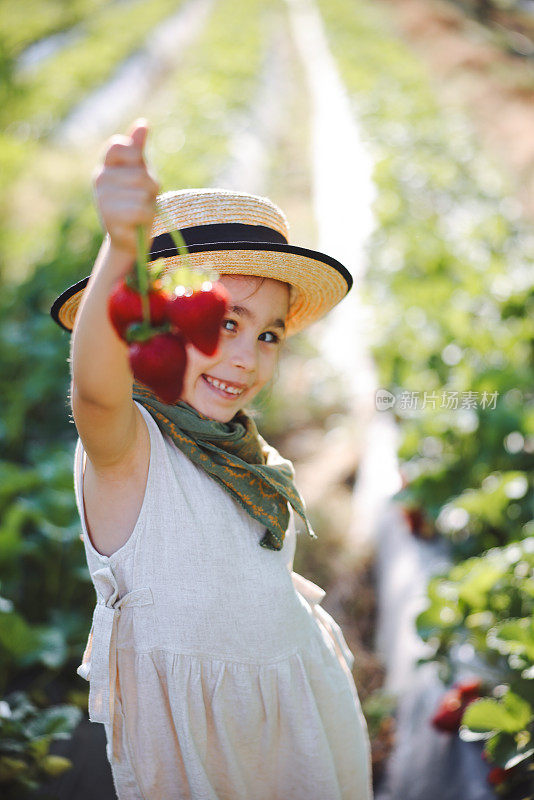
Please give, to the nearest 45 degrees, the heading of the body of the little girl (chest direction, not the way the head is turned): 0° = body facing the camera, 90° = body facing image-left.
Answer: approximately 315°

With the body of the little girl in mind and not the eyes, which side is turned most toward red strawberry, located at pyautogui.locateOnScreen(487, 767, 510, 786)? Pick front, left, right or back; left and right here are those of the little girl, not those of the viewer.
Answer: left
